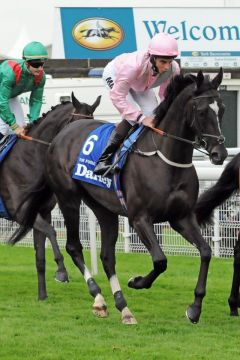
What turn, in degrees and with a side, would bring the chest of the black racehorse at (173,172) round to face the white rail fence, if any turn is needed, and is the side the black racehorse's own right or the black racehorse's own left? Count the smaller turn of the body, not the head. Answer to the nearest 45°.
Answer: approximately 135° to the black racehorse's own left

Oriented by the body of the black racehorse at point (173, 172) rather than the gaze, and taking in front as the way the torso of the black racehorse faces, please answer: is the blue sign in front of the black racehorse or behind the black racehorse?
behind

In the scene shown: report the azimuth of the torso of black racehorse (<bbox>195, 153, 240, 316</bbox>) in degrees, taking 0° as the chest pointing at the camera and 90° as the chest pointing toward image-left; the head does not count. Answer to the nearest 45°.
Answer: approximately 270°

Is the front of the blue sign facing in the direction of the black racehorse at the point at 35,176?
yes

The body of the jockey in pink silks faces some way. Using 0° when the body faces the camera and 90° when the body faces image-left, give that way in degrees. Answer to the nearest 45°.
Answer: approximately 315°

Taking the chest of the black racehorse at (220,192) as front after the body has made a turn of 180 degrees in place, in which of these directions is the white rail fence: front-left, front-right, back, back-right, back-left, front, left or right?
right

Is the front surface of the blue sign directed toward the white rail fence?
yes

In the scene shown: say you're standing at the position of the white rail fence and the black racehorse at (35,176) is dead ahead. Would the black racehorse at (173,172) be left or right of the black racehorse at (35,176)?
left

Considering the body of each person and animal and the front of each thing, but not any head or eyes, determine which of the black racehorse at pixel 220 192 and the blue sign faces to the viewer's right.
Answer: the black racehorse

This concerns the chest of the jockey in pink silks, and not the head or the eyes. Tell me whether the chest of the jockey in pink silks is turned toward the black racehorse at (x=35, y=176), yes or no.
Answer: no

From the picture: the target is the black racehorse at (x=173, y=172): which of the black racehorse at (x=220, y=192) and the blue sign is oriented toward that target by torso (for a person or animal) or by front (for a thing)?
the blue sign

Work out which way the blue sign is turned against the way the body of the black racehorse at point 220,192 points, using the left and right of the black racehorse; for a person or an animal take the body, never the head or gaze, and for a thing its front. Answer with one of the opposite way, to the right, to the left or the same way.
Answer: to the right

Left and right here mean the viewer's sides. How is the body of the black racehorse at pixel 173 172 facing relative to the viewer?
facing the viewer and to the right of the viewer

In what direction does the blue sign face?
toward the camera
